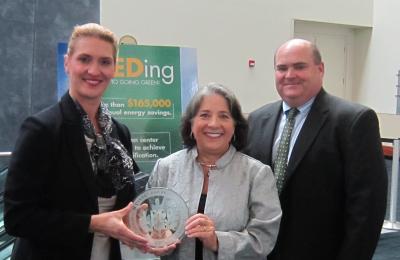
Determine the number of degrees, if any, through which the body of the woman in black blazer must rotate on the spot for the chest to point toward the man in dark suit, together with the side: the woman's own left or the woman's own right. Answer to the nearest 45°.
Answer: approximately 45° to the woman's own left

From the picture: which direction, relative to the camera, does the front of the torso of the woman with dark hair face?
toward the camera

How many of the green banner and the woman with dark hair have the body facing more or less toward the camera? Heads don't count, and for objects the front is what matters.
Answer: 2

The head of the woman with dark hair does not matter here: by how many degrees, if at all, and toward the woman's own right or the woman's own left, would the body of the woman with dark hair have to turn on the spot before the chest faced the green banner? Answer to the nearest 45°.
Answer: approximately 180°

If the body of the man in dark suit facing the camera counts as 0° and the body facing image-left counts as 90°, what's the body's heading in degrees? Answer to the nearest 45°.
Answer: approximately 45°

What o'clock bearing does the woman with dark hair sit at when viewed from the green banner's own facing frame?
The woman with dark hair is roughly at 12 o'clock from the green banner.

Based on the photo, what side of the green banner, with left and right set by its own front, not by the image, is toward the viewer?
front

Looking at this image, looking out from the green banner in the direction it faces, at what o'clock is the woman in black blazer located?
The woman in black blazer is roughly at 12 o'clock from the green banner.
